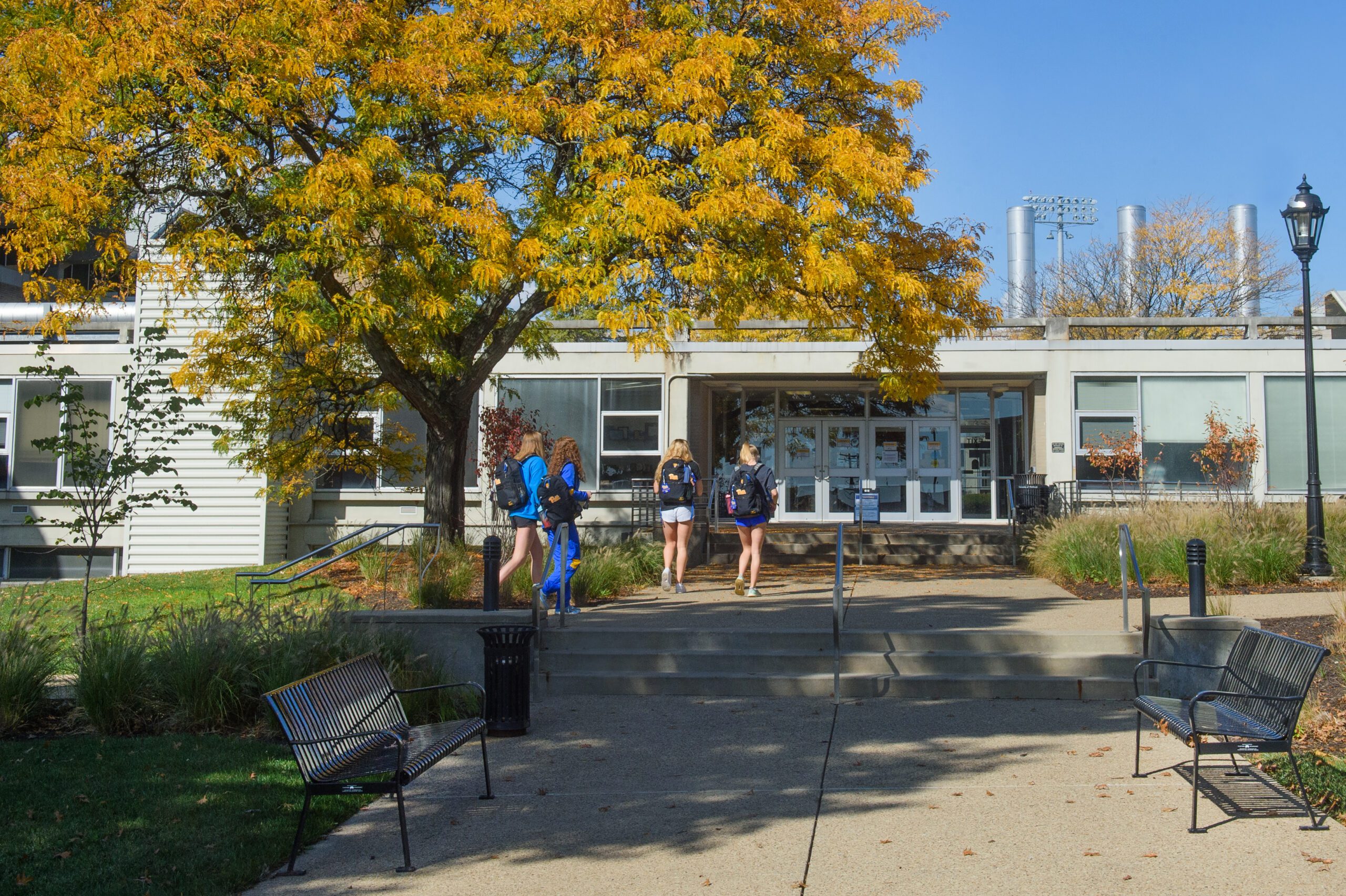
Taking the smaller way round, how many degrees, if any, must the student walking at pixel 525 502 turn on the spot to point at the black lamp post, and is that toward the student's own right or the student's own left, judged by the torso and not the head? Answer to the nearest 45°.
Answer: approximately 45° to the student's own right

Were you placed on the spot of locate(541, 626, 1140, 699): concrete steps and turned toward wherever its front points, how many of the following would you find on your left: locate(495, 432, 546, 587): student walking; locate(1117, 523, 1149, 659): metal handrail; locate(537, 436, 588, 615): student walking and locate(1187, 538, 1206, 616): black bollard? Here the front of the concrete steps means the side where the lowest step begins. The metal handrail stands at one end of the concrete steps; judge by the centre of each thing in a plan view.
2

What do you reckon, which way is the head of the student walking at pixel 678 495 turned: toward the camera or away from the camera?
away from the camera

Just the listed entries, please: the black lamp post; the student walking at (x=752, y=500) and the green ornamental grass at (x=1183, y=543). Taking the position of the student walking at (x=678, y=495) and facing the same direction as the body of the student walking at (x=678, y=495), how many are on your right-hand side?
3

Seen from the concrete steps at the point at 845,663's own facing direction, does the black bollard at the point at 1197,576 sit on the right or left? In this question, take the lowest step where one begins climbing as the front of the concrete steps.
on its left

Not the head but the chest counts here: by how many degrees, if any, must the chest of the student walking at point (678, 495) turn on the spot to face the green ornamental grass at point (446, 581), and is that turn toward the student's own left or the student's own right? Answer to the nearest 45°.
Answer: approximately 90° to the student's own left

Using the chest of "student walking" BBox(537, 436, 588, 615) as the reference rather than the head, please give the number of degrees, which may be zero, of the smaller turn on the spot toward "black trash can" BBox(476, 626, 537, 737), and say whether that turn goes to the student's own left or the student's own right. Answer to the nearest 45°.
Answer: approximately 135° to the student's own right

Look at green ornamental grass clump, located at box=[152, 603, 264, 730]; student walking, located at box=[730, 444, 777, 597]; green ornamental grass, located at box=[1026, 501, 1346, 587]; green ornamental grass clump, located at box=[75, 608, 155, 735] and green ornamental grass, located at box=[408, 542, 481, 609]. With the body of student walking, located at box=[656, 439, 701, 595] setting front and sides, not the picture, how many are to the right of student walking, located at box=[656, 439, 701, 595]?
2

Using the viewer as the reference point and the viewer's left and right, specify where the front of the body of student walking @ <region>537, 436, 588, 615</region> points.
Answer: facing away from the viewer and to the right of the viewer
